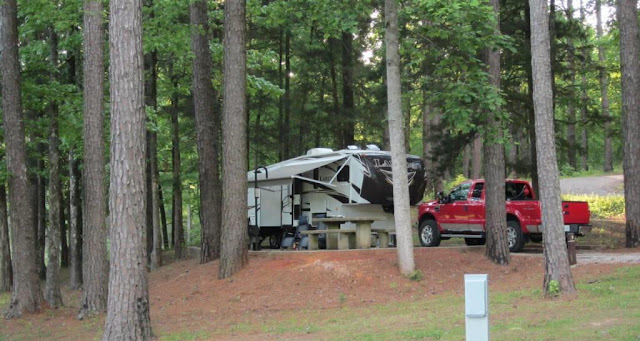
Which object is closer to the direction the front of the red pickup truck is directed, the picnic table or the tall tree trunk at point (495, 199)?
the picnic table

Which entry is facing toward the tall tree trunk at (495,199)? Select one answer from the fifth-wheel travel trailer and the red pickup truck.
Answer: the fifth-wheel travel trailer

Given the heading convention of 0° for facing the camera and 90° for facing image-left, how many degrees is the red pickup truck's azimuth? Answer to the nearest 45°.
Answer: approximately 135°

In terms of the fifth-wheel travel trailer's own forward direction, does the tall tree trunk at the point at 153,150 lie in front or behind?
behind

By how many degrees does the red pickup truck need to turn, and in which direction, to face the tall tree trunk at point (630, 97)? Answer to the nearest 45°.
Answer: approximately 135° to its right

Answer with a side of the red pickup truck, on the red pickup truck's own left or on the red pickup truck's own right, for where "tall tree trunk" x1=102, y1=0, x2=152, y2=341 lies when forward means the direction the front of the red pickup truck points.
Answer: on the red pickup truck's own left

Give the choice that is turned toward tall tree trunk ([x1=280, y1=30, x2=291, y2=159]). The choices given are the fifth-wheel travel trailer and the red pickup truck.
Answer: the red pickup truck

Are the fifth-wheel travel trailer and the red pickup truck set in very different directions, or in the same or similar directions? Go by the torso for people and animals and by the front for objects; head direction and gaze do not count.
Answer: very different directions

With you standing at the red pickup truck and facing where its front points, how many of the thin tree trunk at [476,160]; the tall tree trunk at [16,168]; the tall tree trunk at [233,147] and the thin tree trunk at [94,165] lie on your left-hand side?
3

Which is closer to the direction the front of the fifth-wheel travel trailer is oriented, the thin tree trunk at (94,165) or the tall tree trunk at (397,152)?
the tall tree trunk
